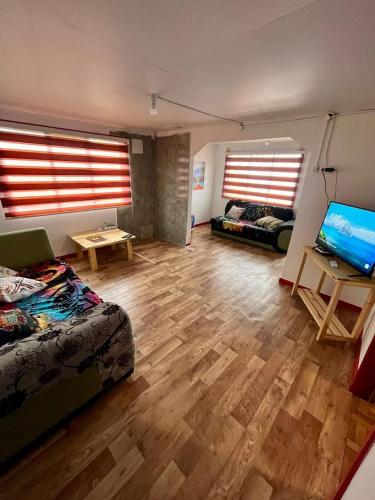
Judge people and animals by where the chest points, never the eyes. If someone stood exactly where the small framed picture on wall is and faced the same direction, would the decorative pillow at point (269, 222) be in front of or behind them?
in front

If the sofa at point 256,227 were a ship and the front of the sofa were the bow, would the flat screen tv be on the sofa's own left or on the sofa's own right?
on the sofa's own left

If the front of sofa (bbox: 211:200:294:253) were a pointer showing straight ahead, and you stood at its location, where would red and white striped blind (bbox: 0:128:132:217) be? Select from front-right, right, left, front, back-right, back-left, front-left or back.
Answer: front

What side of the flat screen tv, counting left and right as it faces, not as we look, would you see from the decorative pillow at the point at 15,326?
front

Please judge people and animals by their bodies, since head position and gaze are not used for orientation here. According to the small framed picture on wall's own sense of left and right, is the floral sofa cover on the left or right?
on its right

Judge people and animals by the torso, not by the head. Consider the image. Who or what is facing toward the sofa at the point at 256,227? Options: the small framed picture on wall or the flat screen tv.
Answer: the small framed picture on wall

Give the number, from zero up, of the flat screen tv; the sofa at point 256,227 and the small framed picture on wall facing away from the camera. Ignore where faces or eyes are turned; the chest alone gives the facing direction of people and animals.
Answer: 0

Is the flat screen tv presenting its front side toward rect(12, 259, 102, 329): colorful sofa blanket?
yes

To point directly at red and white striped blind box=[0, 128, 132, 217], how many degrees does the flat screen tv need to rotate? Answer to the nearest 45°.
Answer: approximately 45° to its right

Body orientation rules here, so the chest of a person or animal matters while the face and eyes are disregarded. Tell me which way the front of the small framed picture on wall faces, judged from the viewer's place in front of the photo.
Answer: facing the viewer and to the right of the viewer

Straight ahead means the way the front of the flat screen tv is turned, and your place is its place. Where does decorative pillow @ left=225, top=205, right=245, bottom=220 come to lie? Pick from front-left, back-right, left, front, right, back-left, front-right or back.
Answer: right

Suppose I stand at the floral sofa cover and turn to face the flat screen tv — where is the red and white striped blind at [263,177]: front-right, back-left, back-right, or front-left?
front-left

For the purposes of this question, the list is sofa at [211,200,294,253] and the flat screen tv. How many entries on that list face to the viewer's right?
0

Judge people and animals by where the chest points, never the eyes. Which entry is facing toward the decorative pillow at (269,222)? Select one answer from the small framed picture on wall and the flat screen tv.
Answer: the small framed picture on wall

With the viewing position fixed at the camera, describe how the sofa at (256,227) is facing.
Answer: facing the viewer and to the left of the viewer

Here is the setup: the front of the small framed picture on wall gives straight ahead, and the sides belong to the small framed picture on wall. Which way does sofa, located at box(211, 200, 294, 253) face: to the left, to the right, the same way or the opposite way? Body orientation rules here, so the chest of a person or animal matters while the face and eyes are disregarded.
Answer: to the right

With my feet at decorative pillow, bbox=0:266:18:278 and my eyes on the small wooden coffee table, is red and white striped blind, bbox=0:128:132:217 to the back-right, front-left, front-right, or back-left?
front-left

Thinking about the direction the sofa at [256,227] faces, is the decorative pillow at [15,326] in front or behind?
in front

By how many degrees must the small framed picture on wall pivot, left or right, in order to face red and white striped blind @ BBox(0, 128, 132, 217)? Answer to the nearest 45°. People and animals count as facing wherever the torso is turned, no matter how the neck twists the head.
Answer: approximately 90° to its right
